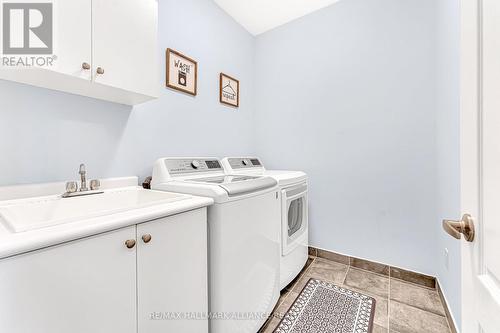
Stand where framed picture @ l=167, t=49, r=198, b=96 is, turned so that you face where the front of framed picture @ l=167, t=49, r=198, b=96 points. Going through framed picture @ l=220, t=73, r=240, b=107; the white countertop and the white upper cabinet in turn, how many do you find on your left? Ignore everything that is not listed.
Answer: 1

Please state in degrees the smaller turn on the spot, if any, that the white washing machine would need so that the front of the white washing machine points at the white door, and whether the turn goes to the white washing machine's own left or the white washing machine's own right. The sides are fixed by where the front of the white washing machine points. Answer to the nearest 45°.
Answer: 0° — it already faces it

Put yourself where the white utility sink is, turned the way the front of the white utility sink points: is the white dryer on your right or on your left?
on your left

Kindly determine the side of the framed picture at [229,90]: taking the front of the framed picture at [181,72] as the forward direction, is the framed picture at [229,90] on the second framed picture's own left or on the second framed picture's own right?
on the second framed picture's own left

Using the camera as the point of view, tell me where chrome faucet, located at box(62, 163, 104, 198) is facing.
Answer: facing the viewer and to the right of the viewer
